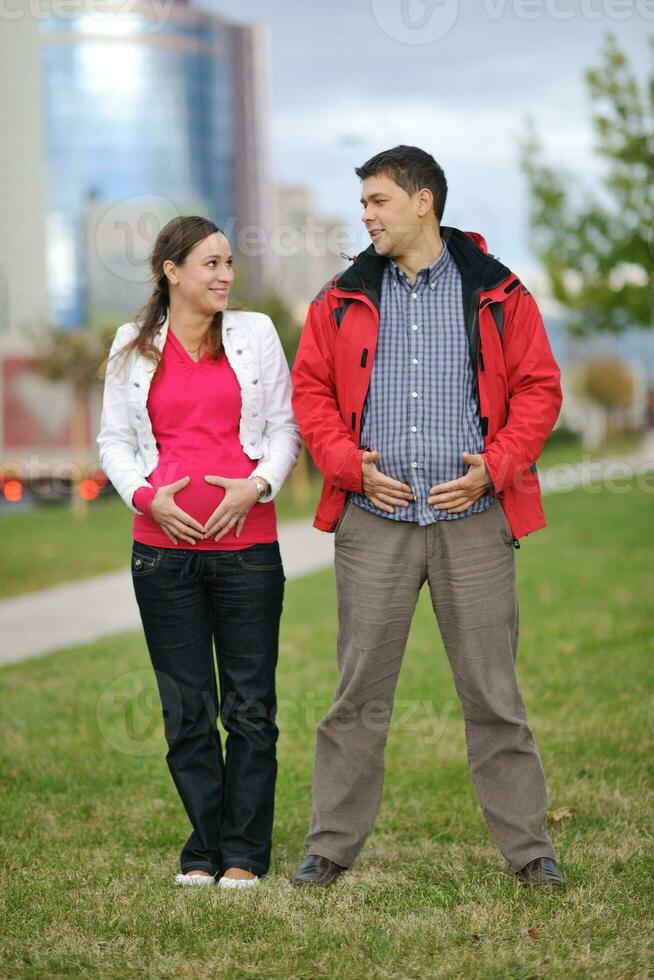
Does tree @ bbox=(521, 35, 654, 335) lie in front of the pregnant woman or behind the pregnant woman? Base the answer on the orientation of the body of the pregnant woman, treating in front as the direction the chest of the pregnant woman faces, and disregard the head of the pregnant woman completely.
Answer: behind

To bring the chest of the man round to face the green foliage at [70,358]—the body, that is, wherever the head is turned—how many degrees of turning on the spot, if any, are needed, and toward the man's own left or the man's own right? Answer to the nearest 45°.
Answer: approximately 180°

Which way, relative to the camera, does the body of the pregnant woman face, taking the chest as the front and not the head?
toward the camera

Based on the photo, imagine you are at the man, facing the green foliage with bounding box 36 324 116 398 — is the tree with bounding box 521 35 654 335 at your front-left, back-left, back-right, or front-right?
front-right

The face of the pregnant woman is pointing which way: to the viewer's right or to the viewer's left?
to the viewer's right

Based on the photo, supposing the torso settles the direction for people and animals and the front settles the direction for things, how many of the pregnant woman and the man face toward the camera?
2

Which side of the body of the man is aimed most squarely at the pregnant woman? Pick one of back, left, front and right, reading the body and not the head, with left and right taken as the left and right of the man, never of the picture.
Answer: right

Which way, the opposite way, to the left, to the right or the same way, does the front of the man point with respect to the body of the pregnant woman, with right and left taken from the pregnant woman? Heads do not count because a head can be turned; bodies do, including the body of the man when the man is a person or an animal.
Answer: the same way

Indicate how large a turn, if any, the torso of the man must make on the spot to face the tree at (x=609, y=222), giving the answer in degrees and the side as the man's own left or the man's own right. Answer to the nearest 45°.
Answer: approximately 180°

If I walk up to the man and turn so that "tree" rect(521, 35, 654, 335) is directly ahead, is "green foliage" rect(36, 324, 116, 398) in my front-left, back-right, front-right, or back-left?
front-left

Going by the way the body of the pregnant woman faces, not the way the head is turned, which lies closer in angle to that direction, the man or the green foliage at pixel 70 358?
the man

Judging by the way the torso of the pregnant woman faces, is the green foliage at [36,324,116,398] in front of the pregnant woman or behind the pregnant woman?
behind
